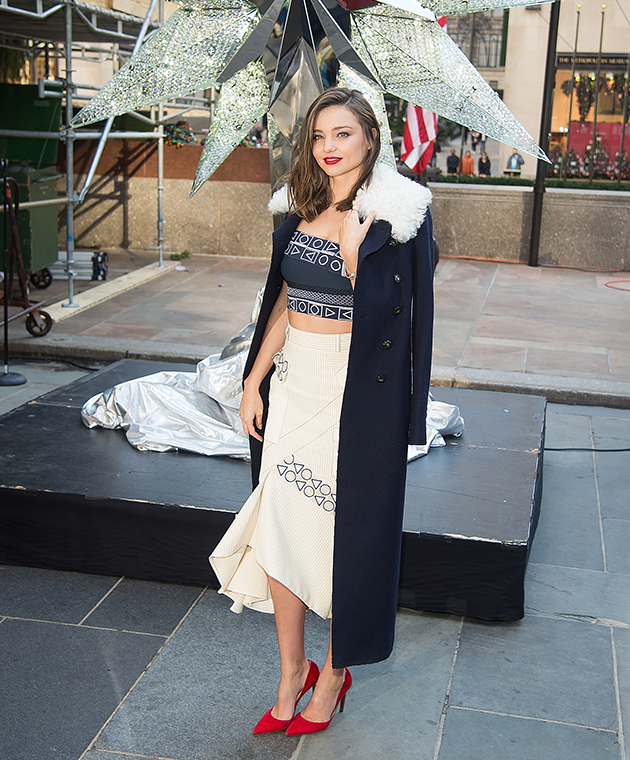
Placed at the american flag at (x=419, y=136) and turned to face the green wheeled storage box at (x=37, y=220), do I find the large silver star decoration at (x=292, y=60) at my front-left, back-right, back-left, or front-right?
front-left

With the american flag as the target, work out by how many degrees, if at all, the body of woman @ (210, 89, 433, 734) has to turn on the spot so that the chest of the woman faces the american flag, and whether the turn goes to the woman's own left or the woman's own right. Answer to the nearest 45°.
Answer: approximately 135° to the woman's own right

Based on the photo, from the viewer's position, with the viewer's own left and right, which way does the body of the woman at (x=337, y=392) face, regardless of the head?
facing the viewer and to the left of the viewer

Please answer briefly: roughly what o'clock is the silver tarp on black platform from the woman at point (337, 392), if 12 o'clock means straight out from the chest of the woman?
The silver tarp on black platform is roughly at 4 o'clock from the woman.

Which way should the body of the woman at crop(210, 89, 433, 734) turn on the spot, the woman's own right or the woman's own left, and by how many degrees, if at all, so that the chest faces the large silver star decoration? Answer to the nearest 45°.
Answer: approximately 135° to the woman's own right

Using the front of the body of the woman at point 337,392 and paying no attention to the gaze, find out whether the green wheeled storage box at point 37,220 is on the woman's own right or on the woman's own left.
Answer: on the woman's own right

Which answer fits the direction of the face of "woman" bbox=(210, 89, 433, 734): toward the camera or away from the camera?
toward the camera
